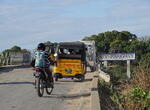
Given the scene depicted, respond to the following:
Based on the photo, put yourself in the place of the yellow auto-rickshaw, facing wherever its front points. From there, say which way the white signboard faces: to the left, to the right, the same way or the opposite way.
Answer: the opposite way

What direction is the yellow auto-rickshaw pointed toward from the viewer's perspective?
away from the camera

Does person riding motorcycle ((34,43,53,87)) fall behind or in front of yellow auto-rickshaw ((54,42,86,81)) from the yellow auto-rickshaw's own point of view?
behind

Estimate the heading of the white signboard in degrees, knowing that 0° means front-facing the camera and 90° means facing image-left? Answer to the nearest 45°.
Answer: approximately 0°

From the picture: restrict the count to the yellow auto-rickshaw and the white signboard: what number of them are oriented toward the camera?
1
